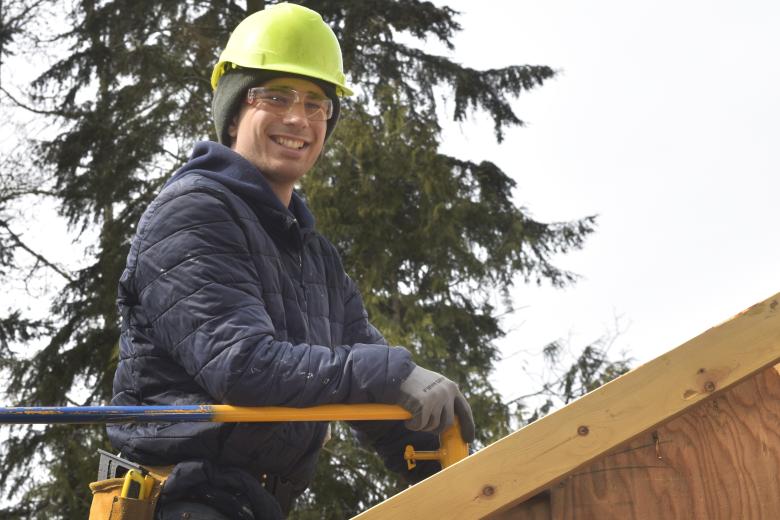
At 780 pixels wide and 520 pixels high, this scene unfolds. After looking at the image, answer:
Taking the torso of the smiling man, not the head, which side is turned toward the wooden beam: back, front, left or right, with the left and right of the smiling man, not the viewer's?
front

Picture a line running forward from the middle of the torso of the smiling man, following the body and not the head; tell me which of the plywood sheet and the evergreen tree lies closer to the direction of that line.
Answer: the plywood sheet

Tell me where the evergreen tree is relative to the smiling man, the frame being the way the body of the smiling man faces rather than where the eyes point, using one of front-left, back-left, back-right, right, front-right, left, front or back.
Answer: back-left

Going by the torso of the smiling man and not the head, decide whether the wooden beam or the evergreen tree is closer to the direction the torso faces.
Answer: the wooden beam
